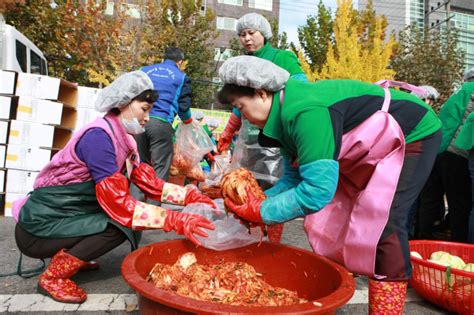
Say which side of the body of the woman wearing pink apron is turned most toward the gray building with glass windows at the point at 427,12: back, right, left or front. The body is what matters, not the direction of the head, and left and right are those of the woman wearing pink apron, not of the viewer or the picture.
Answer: right

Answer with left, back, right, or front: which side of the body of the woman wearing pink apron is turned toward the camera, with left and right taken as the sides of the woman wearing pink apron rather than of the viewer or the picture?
left

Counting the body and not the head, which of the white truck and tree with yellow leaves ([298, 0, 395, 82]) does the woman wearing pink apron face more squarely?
the white truck

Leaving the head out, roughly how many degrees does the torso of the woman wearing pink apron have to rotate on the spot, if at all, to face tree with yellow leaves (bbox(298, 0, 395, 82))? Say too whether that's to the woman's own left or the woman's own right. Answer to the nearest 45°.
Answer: approximately 90° to the woman's own right

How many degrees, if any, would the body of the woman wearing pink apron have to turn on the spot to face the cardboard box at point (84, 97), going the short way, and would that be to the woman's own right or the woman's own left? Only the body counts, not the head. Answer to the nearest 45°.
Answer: approximately 45° to the woman's own right
